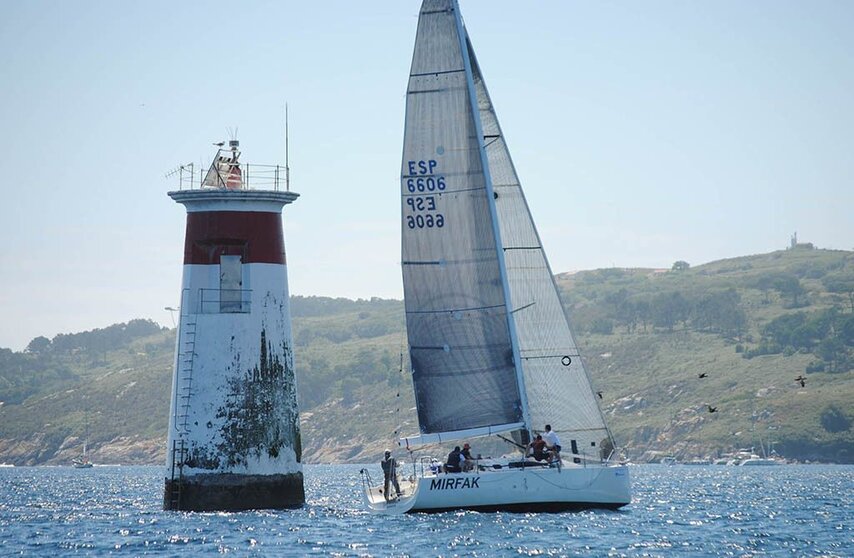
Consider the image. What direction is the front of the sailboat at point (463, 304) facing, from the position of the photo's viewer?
facing away from the viewer and to the right of the viewer

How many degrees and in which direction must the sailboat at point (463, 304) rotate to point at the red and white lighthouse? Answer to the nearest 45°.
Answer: approximately 135° to its left
